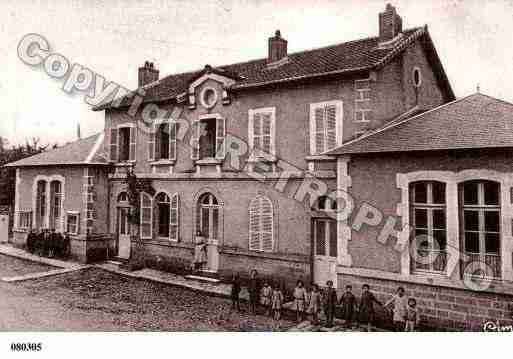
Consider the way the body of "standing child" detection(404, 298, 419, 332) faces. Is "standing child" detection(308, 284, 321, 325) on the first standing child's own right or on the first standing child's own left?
on the first standing child's own right

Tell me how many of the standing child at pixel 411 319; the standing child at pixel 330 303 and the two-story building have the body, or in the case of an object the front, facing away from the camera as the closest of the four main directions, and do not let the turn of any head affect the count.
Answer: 0

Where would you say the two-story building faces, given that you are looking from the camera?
facing the viewer and to the left of the viewer

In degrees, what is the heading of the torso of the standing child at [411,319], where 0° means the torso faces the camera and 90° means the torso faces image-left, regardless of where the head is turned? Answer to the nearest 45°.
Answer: approximately 45°

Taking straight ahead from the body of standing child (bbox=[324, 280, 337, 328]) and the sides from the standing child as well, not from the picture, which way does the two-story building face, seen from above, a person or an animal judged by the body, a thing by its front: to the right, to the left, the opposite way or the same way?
the same way

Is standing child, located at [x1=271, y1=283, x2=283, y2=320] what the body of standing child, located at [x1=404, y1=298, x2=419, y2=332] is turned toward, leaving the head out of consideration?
no

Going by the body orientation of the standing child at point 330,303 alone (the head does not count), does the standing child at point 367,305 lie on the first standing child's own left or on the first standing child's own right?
on the first standing child's own left

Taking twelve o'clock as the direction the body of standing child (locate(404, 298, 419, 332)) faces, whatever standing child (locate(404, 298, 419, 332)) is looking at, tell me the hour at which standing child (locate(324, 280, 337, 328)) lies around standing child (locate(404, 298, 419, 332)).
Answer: standing child (locate(324, 280, 337, 328)) is roughly at 2 o'clock from standing child (locate(404, 298, 419, 332)).

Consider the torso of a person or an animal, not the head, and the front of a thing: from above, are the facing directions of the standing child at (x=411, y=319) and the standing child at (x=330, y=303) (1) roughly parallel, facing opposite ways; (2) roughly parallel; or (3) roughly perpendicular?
roughly parallel

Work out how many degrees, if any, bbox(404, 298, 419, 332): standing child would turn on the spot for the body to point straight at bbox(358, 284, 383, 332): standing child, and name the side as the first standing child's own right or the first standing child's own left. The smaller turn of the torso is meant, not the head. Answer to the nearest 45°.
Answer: approximately 45° to the first standing child's own right

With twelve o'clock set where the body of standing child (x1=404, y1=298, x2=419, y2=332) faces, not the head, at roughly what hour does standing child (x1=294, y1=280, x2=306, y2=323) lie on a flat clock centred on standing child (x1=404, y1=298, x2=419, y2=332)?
standing child (x1=294, y1=280, x2=306, y2=323) is roughly at 2 o'clock from standing child (x1=404, y1=298, x2=419, y2=332).

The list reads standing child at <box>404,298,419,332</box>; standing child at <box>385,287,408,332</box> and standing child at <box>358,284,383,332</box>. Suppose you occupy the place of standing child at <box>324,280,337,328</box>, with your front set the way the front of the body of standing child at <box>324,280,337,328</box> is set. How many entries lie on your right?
0

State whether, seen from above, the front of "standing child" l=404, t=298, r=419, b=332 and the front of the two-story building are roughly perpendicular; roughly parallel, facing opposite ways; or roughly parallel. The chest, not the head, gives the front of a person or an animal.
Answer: roughly parallel
